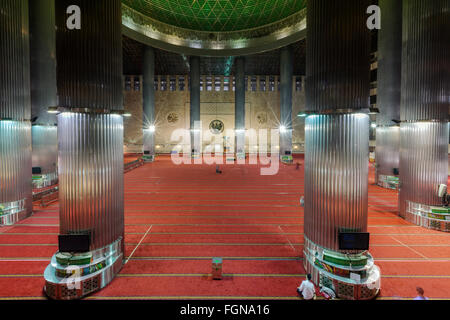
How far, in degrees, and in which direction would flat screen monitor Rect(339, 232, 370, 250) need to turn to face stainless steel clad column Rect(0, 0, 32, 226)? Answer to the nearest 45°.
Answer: approximately 90° to its right

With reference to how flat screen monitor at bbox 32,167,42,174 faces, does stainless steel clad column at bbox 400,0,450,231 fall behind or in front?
in front

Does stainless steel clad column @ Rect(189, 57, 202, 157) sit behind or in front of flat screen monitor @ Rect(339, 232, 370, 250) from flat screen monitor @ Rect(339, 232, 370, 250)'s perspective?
behind

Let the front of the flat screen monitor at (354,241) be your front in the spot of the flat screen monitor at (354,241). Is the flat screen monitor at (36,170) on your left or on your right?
on your right

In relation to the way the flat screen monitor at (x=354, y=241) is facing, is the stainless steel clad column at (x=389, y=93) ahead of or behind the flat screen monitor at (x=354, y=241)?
behind

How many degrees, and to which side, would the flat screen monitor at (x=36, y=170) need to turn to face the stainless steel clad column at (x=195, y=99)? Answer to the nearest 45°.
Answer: approximately 135° to its left

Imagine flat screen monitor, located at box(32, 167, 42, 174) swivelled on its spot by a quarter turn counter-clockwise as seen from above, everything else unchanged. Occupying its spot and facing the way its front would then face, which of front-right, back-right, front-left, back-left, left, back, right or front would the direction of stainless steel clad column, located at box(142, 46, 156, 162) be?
front-left

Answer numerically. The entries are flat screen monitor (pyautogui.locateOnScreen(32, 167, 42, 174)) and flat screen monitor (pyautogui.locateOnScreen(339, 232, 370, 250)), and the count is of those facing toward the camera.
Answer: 2

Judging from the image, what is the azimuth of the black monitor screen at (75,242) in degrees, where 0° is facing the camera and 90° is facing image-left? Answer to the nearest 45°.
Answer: approximately 0°
